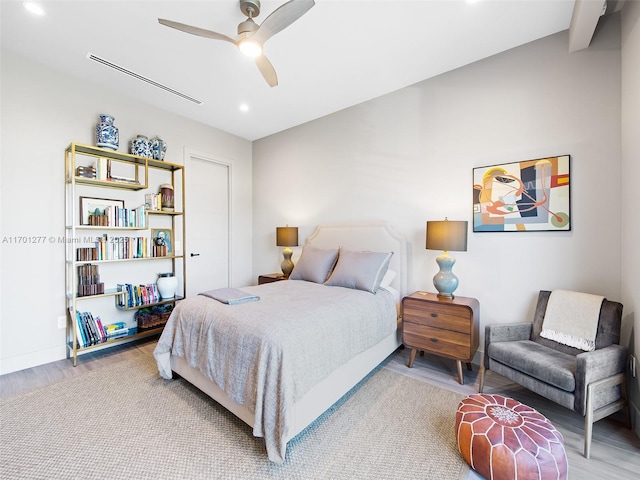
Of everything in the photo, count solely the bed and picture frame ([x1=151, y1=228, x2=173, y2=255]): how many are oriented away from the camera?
0

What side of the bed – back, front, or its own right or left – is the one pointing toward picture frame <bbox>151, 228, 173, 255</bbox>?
right

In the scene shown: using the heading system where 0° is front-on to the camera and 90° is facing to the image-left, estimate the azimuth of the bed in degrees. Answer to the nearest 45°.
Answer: approximately 45°

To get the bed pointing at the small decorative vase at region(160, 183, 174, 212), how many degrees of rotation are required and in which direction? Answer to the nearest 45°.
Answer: approximately 90° to its right

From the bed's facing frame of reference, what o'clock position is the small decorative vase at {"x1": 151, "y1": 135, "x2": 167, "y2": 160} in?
The small decorative vase is roughly at 3 o'clock from the bed.

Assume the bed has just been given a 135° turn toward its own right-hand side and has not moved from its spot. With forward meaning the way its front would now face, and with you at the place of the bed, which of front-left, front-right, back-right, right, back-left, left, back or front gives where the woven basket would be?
front-left

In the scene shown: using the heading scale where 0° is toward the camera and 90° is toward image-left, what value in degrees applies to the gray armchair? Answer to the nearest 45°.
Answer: approximately 45°

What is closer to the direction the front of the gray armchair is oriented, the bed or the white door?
the bed

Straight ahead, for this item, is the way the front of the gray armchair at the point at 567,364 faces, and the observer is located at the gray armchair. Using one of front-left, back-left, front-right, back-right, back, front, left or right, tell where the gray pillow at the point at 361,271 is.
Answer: front-right
